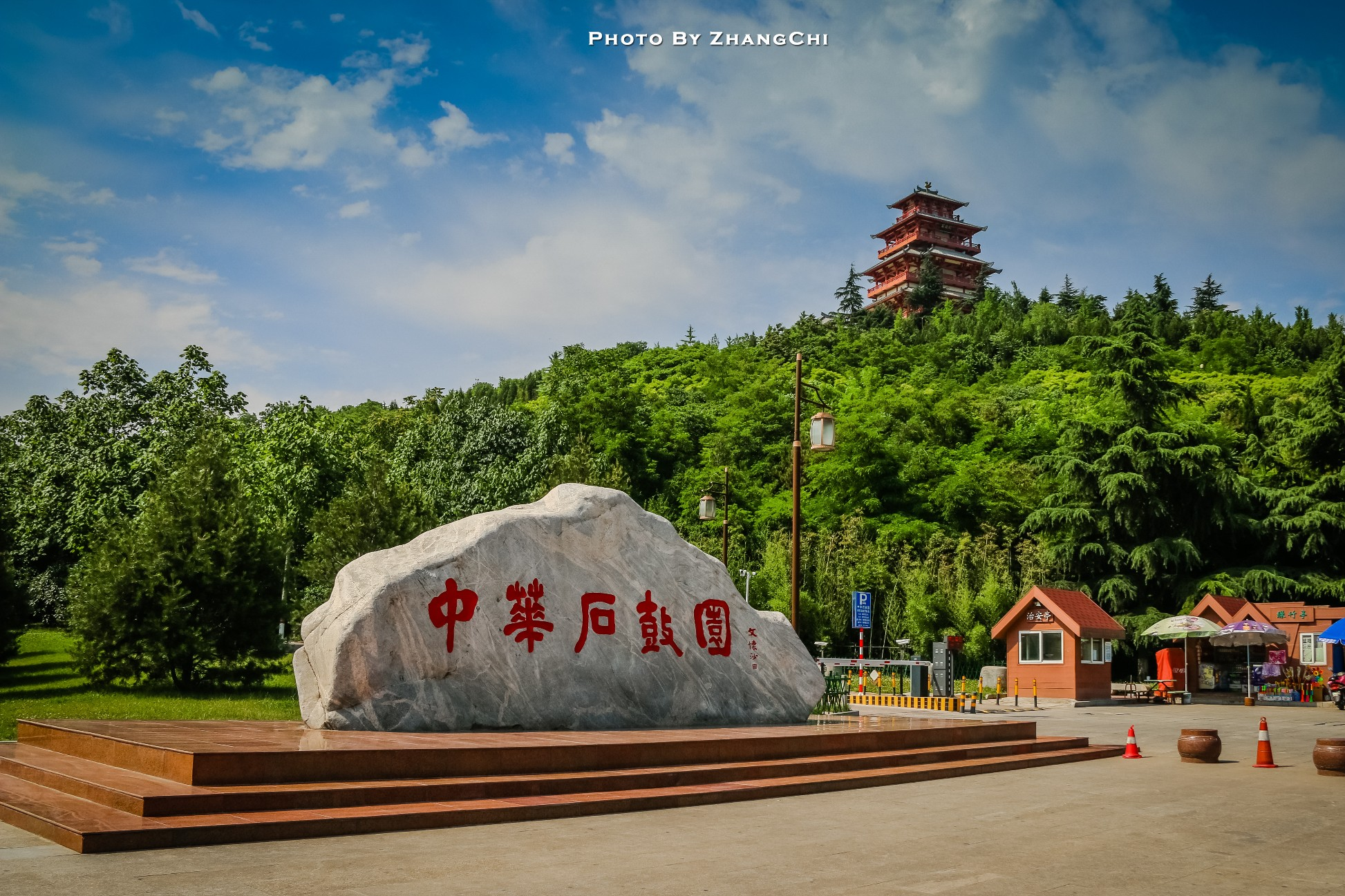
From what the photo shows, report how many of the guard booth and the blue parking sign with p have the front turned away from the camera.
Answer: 0

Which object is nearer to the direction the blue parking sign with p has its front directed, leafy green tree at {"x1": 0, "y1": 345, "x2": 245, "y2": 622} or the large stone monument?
the large stone monument

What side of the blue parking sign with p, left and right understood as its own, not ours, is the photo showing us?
front

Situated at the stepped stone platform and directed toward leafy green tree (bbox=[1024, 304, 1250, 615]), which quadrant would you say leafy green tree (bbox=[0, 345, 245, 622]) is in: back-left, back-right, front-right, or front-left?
front-left

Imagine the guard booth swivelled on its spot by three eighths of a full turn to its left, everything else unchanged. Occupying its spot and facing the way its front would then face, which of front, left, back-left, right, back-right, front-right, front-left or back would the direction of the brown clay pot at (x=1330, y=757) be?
right

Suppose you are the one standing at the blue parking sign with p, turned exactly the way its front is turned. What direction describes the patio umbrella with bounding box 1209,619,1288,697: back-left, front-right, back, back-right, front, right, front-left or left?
left

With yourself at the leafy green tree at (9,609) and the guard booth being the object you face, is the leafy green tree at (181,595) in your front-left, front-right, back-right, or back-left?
front-right

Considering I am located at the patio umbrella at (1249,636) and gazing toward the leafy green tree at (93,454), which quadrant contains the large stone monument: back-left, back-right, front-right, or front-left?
front-left

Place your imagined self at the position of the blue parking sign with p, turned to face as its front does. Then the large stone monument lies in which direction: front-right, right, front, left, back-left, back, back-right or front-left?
front

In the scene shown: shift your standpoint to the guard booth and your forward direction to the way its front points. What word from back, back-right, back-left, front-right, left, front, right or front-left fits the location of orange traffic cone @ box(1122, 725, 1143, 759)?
front-left

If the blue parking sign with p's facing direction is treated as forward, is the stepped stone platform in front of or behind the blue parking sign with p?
in front
